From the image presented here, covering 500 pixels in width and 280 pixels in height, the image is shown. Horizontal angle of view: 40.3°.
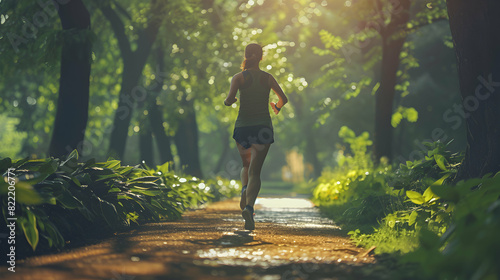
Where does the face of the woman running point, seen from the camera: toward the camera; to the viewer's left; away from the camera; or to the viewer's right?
away from the camera

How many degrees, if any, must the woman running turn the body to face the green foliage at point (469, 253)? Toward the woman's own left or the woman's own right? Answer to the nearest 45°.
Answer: approximately 180°

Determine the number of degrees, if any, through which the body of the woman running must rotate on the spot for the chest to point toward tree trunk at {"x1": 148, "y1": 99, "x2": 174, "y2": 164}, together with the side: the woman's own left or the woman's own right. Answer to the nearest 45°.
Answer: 0° — they already face it

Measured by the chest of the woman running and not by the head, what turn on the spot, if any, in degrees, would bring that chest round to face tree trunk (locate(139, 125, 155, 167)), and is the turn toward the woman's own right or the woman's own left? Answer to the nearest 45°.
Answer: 0° — they already face it

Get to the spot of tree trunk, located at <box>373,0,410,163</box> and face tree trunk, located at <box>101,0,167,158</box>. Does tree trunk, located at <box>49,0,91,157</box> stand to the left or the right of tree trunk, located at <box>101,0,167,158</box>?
left

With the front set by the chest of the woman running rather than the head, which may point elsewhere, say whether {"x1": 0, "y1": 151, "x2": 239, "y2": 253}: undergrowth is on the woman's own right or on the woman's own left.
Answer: on the woman's own left

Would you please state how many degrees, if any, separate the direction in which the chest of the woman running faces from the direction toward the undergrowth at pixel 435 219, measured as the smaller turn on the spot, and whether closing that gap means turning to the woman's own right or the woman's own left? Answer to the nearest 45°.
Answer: approximately 135° to the woman's own right

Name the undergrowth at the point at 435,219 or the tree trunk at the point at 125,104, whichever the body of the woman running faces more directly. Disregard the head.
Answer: the tree trunk

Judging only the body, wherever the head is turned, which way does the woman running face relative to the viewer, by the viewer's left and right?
facing away from the viewer

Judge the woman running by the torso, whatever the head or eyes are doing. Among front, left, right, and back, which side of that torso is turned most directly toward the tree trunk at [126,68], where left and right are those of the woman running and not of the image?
front

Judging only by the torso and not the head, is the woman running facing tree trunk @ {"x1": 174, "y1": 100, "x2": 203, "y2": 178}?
yes

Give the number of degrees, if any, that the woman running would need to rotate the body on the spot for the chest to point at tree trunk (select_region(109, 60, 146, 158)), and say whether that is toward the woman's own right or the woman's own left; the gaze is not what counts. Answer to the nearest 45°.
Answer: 0° — they already face it

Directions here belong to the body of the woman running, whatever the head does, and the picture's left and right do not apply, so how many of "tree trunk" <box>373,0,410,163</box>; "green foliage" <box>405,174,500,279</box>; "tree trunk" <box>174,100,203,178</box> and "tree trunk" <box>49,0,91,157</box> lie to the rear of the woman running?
1
